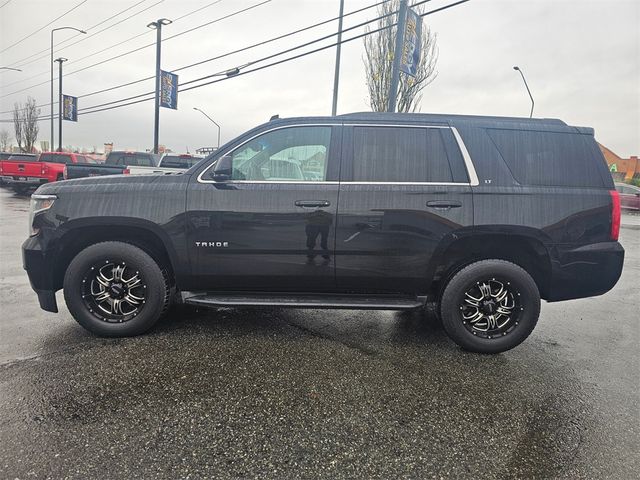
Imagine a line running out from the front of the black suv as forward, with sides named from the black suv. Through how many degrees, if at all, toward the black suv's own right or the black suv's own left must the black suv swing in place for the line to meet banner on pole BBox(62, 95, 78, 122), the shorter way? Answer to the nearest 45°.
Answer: approximately 45° to the black suv's own right

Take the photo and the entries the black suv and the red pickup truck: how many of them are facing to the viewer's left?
1

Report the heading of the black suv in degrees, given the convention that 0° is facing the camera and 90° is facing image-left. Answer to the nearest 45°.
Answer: approximately 90°

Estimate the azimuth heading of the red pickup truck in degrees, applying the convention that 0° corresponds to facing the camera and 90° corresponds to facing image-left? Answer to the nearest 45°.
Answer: approximately 225°

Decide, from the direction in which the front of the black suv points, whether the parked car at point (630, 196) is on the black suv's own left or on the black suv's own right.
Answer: on the black suv's own right

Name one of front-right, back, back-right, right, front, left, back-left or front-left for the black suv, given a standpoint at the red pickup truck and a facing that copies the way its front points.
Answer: back-right

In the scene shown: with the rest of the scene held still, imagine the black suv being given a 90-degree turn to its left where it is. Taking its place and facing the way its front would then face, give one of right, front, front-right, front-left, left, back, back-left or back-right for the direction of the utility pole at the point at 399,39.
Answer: back

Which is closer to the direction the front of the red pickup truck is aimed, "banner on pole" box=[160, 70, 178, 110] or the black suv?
the banner on pole
